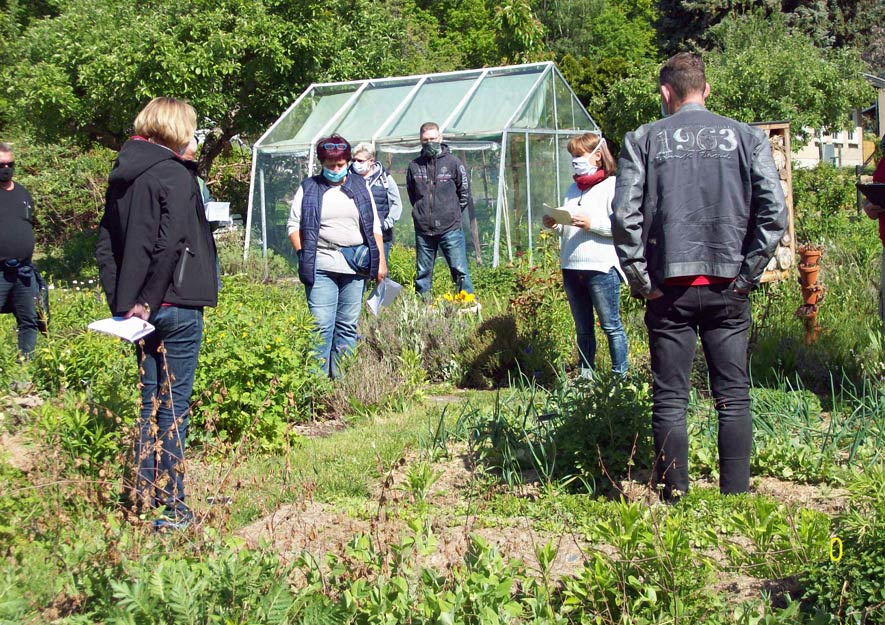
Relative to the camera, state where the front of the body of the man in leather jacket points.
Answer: away from the camera

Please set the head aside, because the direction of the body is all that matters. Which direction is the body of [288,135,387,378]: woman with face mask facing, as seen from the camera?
toward the camera

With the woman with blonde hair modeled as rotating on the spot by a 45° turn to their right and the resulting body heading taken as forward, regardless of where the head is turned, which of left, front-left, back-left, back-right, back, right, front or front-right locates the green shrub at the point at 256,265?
left

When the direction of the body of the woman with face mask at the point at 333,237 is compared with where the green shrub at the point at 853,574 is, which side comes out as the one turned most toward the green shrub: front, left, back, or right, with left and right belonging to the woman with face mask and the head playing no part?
front

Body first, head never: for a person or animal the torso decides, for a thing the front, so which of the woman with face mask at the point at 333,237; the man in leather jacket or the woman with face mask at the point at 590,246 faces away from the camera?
the man in leather jacket

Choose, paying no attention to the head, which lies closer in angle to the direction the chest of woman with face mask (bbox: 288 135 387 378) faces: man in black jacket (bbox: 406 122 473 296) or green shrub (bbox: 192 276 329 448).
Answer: the green shrub

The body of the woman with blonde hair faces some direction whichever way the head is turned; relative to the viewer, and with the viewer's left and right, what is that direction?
facing away from the viewer and to the right of the viewer

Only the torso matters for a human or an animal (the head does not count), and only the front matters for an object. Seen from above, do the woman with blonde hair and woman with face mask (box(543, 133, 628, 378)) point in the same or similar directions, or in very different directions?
very different directions

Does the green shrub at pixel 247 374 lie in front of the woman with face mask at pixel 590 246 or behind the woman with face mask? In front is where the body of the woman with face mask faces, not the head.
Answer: in front

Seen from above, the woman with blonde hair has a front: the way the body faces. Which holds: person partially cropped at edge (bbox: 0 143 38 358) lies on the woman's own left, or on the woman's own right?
on the woman's own left

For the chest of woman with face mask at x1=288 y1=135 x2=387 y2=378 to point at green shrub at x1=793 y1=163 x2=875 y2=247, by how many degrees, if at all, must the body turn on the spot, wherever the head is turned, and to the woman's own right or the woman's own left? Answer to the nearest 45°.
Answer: approximately 135° to the woman's own left
